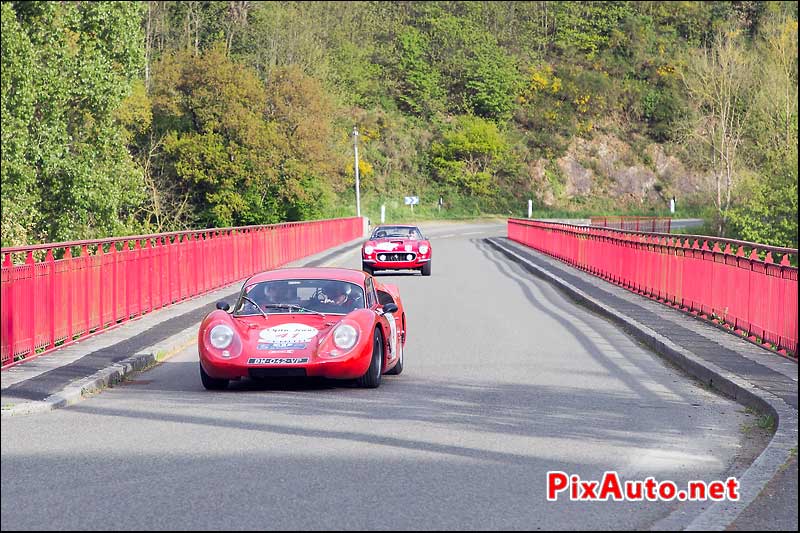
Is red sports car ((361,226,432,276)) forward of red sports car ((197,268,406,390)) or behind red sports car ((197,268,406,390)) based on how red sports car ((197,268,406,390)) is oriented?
behind

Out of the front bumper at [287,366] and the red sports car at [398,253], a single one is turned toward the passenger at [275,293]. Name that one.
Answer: the red sports car

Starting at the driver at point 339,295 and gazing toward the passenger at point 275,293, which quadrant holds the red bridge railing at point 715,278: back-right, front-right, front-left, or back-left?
back-right

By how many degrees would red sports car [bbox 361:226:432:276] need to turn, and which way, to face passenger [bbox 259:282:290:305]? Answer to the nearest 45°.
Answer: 0° — it already faces them

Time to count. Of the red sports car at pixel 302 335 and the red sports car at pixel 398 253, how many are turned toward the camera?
2

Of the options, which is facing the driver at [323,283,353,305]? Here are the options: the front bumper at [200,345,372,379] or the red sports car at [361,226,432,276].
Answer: the red sports car

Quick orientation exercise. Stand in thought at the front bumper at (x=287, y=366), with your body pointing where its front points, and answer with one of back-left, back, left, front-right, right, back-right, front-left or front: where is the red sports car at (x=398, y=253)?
back

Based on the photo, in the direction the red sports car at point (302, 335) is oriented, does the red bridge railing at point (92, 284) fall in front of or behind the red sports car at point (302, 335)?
behind

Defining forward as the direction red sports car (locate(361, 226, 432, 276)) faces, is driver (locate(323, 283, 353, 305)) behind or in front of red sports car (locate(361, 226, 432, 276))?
in front

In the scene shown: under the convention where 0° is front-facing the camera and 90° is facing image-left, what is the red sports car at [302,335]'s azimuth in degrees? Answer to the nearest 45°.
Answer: approximately 0°
